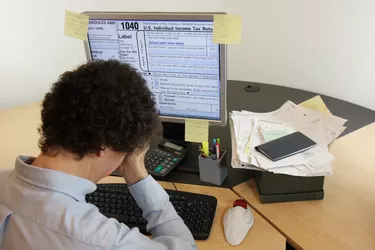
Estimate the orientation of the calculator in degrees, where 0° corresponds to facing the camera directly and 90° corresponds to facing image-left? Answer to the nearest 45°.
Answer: approximately 45°

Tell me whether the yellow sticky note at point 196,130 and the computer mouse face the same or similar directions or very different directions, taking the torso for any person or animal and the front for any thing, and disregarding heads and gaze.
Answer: very different directions

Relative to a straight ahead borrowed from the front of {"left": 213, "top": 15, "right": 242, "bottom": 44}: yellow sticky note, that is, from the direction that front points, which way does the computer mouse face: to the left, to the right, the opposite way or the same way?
the opposite way

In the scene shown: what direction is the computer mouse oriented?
away from the camera

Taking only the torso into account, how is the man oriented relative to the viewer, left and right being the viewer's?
facing away from the viewer and to the right of the viewer
